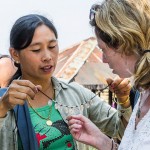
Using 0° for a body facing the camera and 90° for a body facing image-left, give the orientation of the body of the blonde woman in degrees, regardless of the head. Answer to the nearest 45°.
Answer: approximately 90°

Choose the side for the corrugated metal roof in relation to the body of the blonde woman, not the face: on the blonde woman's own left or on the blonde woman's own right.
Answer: on the blonde woman's own right
